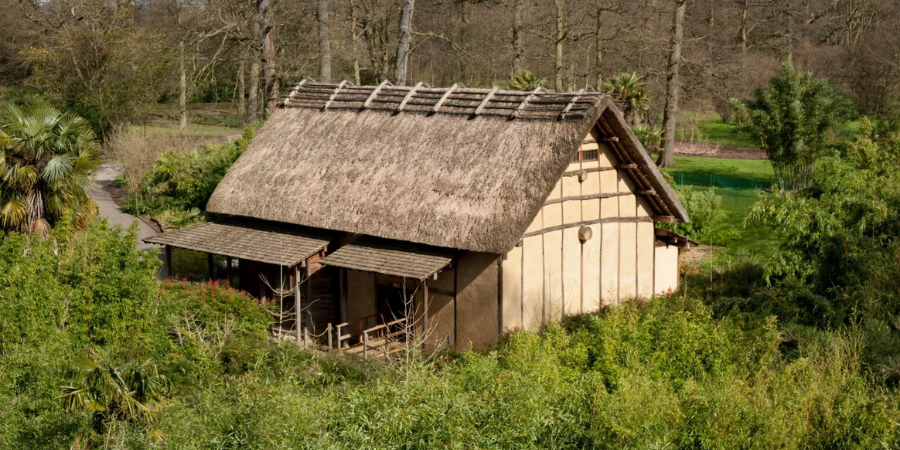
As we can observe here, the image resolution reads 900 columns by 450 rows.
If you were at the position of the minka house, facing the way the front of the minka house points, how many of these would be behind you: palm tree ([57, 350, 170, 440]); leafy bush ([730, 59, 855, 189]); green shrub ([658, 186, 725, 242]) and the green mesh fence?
3

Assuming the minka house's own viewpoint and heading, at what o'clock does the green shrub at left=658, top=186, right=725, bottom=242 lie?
The green shrub is roughly at 6 o'clock from the minka house.

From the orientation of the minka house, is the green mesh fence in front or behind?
behind

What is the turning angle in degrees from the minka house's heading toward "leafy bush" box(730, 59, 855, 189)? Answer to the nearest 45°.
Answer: approximately 180°

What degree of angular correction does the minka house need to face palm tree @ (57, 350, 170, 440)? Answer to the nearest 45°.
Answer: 0° — it already faces it

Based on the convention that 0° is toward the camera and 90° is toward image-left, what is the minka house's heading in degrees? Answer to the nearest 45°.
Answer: approximately 45°

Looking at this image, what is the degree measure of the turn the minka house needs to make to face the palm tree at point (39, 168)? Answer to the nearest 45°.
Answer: approximately 45° to its right

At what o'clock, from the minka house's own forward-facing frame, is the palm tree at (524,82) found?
The palm tree is roughly at 5 o'clock from the minka house.

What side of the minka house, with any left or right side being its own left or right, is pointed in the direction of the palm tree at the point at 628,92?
back

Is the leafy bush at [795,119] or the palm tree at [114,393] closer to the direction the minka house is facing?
the palm tree
